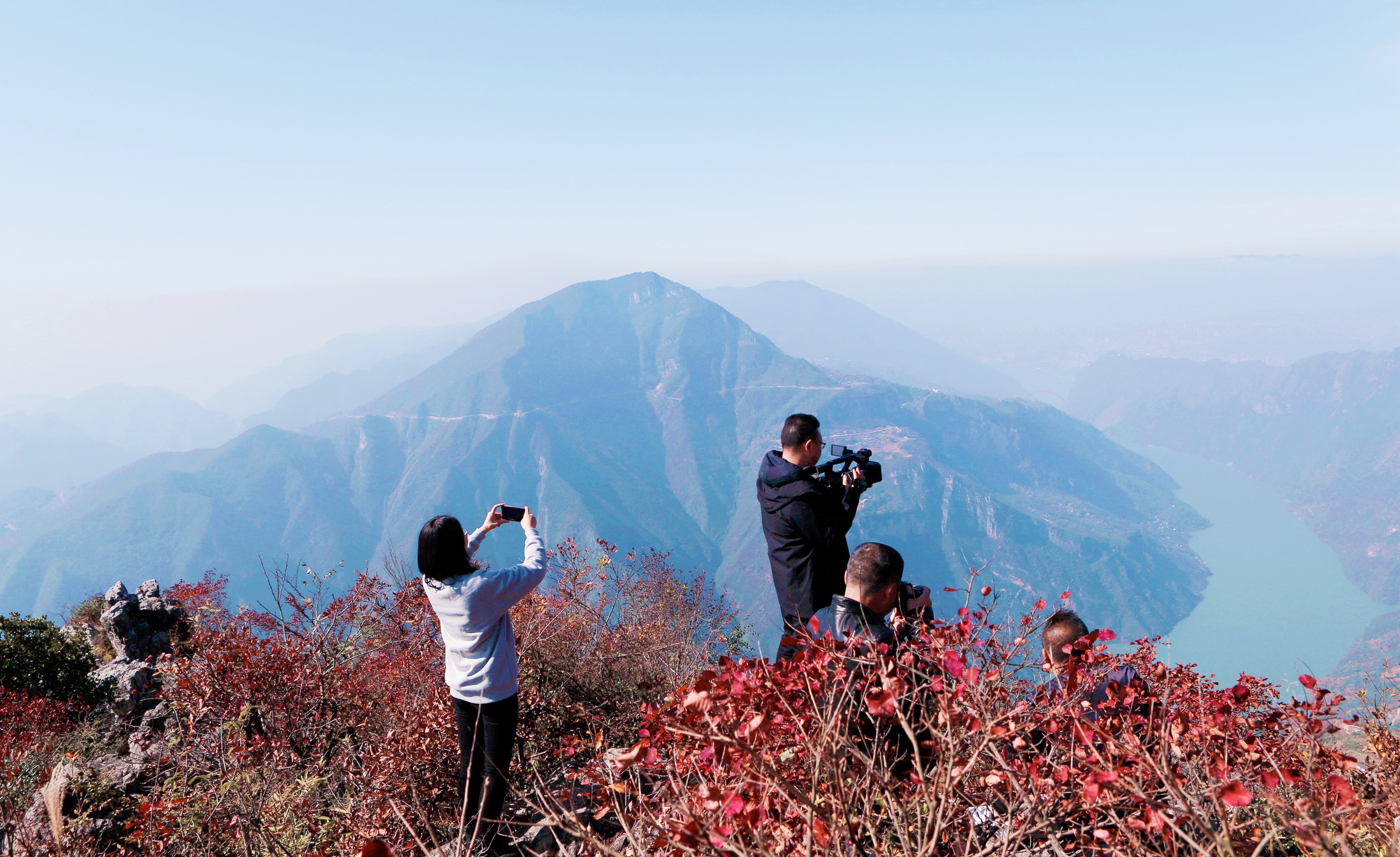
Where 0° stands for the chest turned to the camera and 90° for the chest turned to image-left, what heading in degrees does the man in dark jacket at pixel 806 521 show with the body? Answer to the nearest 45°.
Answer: approximately 225°

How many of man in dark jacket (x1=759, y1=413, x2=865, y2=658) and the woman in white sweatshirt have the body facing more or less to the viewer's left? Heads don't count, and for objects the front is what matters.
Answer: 0

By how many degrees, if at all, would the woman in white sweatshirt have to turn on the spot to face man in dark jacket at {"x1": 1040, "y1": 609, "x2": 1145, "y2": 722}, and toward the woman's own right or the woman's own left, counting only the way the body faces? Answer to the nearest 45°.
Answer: approximately 90° to the woman's own right

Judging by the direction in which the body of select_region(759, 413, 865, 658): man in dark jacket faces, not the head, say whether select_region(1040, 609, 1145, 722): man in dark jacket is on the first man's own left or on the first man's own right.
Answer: on the first man's own right

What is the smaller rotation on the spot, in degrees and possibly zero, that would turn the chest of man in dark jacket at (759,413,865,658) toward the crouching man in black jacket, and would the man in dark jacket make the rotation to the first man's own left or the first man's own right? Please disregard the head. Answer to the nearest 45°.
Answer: approximately 135° to the first man's own right

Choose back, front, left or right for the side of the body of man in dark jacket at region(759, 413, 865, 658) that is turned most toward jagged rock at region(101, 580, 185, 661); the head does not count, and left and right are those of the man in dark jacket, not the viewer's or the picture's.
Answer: left

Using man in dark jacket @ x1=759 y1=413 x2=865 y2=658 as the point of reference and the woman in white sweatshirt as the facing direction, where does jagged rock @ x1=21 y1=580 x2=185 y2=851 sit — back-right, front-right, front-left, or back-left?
front-right

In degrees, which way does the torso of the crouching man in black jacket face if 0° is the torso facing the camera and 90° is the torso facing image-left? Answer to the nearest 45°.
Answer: approximately 225°

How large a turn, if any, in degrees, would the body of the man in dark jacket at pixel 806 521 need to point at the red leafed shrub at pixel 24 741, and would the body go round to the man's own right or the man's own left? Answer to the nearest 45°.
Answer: approximately 135° to the man's own left

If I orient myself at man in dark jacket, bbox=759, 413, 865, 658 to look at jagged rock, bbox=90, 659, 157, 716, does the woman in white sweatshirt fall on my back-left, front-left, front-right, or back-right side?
front-left

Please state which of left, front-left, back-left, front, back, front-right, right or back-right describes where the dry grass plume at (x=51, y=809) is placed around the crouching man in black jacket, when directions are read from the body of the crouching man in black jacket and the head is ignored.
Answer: back-left

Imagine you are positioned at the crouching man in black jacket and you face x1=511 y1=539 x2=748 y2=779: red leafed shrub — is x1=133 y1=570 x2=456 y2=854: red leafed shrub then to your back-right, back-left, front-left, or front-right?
front-left

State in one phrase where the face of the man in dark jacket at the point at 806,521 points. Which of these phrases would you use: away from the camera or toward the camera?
away from the camera

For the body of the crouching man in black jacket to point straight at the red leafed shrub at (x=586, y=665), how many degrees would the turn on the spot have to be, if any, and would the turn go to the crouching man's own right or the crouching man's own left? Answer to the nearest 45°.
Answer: approximately 90° to the crouching man's own left

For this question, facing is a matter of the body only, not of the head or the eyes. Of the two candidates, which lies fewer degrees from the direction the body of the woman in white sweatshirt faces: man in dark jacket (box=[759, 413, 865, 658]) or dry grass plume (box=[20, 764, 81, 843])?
the man in dark jacket
